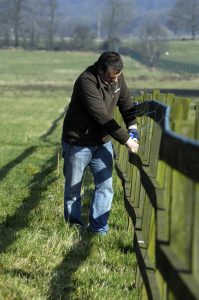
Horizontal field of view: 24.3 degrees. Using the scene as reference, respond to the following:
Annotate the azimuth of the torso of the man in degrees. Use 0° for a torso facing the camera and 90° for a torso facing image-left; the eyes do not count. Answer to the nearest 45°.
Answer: approximately 315°
